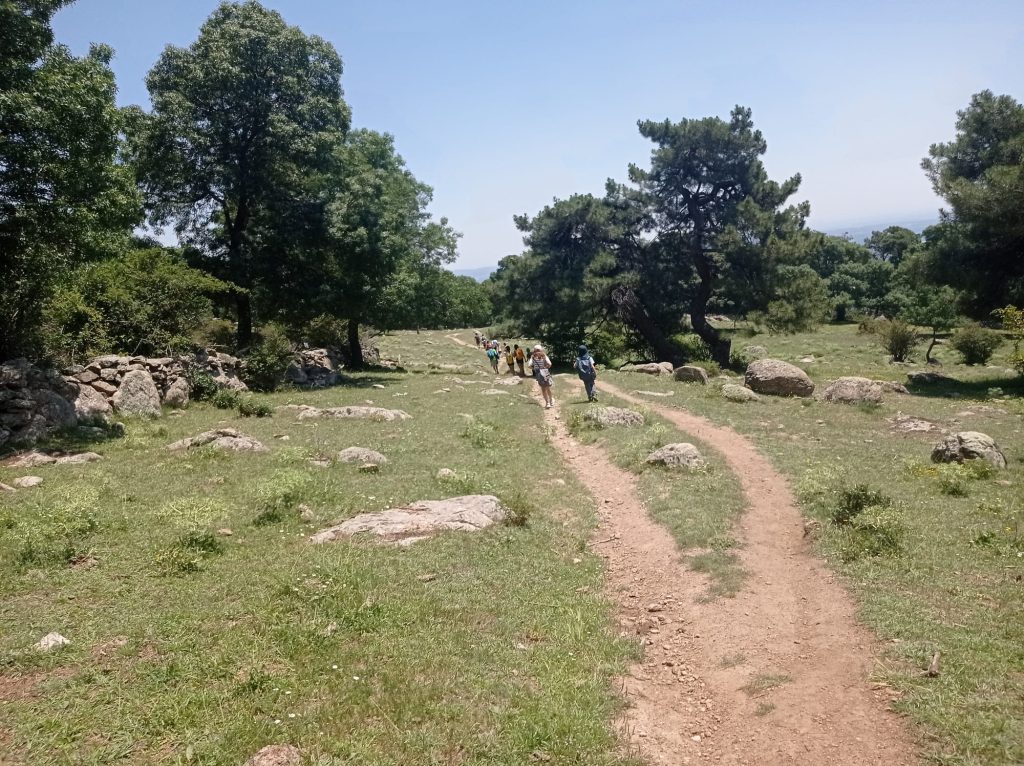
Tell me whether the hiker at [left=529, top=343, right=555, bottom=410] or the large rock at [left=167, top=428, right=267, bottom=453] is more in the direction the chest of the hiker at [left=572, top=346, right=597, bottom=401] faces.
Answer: the hiker

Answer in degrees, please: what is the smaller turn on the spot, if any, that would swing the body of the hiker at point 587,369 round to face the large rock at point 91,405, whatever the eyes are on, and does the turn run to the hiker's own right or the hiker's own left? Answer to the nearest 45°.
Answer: approximately 135° to the hiker's own left

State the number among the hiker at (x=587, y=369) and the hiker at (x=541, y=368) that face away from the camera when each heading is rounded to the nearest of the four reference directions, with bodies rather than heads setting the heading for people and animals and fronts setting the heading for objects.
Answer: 2

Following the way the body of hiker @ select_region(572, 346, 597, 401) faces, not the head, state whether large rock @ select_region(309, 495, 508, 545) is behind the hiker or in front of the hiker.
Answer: behind

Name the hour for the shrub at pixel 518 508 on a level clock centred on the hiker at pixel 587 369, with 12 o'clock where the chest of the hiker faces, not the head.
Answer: The shrub is roughly at 6 o'clock from the hiker.

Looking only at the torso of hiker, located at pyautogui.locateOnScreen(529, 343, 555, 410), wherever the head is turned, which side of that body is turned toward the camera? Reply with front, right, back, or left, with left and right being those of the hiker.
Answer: back

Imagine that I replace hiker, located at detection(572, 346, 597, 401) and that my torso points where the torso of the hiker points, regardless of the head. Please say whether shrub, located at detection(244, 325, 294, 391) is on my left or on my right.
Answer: on my left

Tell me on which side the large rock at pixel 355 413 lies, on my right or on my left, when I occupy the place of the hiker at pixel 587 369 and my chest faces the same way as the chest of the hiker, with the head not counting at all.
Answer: on my left

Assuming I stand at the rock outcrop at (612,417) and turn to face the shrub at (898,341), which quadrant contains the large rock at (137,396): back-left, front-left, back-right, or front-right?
back-left

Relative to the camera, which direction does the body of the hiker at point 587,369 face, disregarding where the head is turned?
away from the camera
